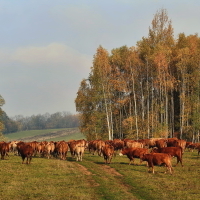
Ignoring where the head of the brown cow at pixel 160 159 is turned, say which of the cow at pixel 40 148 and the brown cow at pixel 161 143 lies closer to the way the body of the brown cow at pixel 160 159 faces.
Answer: the cow

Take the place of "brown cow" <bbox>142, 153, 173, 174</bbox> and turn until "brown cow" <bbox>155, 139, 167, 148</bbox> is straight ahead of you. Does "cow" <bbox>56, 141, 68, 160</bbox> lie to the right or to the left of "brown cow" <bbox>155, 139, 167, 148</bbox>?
left

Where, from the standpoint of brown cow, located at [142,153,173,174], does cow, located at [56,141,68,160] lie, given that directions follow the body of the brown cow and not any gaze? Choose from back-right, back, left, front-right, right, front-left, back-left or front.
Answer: front-right

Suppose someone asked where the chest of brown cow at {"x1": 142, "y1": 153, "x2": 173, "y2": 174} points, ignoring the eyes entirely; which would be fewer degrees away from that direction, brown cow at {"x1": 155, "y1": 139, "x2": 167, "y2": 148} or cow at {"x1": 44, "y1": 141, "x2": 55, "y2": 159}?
the cow

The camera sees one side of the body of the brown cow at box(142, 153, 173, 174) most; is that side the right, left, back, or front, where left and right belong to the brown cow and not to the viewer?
left

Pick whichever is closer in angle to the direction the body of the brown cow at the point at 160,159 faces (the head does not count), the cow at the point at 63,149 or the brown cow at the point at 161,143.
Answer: the cow

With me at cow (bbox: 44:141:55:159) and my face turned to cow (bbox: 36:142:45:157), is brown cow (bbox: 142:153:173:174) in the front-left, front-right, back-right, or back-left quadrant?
back-left

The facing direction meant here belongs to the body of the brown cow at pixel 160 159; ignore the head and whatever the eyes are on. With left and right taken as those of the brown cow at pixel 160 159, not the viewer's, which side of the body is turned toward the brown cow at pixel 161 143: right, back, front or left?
right

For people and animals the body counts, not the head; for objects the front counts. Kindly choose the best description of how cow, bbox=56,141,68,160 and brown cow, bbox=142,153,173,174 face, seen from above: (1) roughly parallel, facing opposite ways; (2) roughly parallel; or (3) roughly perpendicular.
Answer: roughly perpendicular
